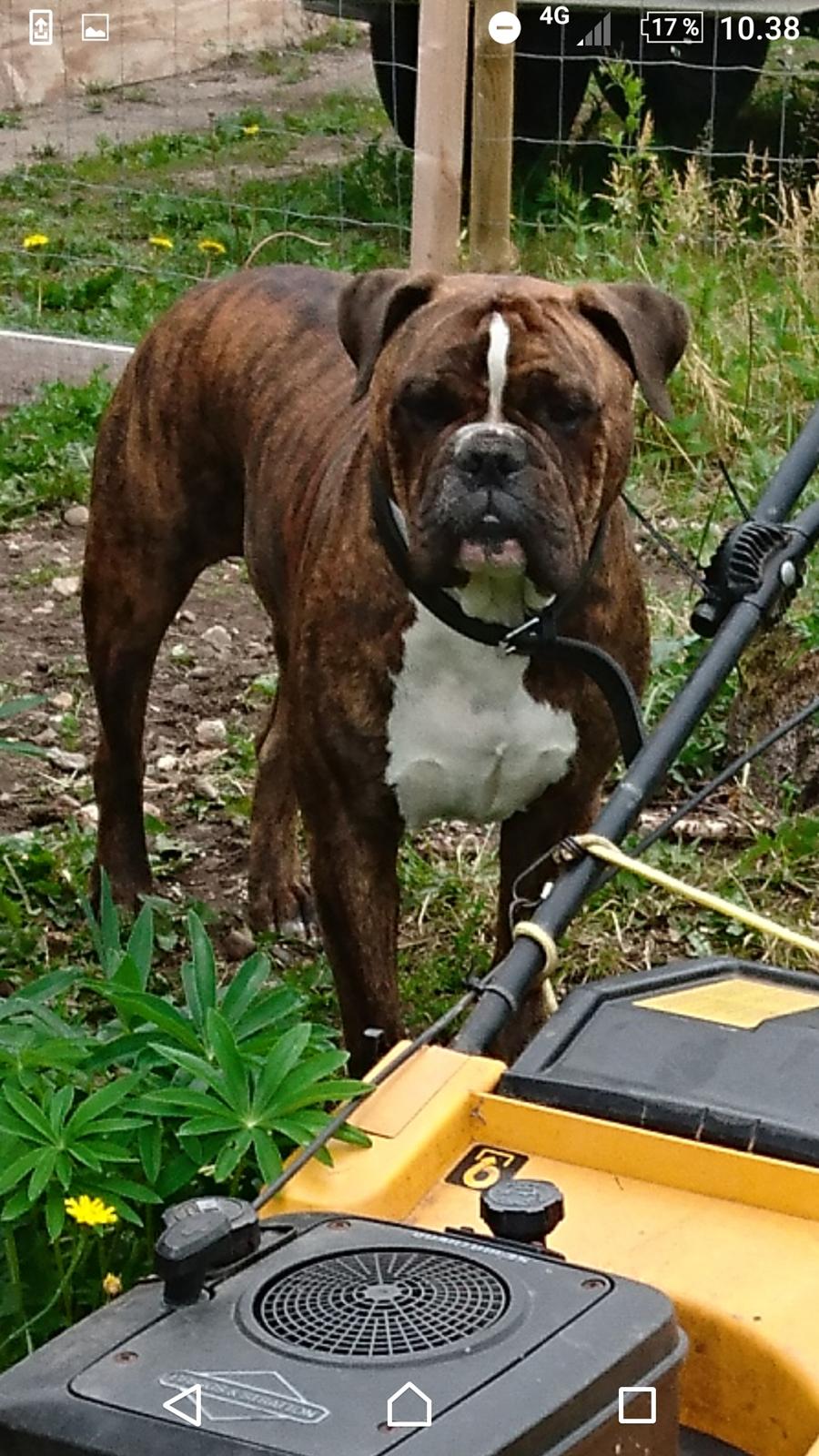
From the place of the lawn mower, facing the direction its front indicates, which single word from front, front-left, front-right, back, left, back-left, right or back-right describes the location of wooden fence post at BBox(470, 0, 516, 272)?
back-right

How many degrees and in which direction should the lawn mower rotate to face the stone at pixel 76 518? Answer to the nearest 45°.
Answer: approximately 135° to its right

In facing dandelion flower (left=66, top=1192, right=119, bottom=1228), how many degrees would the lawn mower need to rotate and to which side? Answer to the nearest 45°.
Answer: approximately 90° to its right

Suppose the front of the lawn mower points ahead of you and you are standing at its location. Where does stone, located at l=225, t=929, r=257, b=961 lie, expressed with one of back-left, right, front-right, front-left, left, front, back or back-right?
back-right

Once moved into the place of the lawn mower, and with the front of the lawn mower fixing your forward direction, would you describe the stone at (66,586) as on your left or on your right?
on your right

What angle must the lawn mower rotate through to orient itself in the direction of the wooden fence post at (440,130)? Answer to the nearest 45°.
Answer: approximately 135° to its right

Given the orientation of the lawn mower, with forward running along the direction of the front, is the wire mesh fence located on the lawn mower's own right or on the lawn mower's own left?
on the lawn mower's own right

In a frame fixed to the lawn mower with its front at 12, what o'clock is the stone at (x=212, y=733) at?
The stone is roughly at 4 o'clock from the lawn mower.

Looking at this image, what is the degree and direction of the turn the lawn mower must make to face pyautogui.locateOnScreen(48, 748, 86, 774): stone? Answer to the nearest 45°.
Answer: approximately 135° to its right

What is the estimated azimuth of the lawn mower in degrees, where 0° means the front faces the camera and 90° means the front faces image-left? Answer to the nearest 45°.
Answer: approximately 45°

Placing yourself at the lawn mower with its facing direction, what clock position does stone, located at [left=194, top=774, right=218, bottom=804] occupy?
The stone is roughly at 4 o'clock from the lawn mower.
